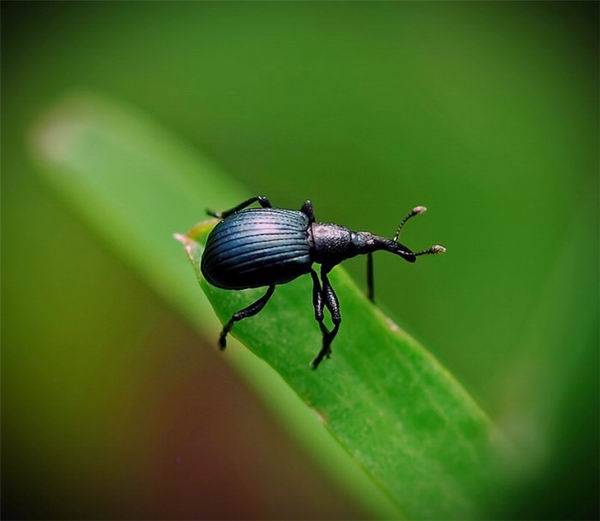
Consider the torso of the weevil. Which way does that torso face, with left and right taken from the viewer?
facing to the right of the viewer
